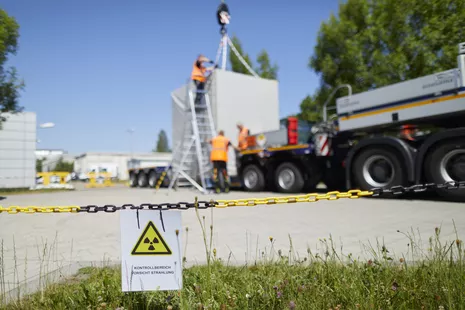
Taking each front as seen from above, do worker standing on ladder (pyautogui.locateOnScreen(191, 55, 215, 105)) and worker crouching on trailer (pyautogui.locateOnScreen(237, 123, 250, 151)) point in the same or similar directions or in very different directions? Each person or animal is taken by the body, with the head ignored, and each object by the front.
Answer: very different directions

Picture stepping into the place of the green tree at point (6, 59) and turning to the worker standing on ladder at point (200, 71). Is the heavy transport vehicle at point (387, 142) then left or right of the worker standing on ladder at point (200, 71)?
right

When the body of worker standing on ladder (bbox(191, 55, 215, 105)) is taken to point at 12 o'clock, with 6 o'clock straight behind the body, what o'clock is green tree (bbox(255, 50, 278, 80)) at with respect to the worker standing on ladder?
The green tree is roughly at 10 o'clock from the worker standing on ladder.

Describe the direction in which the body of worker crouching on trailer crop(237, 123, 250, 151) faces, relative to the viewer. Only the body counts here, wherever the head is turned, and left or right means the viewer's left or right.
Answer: facing to the left of the viewer

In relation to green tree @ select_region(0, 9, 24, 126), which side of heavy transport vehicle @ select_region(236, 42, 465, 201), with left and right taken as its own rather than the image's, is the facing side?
back

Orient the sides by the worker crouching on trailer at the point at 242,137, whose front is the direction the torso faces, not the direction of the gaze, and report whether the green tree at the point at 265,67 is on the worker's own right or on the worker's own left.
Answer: on the worker's own right

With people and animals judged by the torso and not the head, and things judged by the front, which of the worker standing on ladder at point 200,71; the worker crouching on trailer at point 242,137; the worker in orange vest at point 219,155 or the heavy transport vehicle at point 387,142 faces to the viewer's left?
the worker crouching on trailer at point 242,137

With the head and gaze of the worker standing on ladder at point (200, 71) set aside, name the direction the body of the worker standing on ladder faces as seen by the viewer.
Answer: to the viewer's right

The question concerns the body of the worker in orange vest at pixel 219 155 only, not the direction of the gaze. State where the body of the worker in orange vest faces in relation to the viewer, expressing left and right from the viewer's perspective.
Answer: facing away from the viewer

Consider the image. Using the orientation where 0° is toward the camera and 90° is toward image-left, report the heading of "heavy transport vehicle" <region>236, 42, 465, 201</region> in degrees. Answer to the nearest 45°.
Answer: approximately 270°

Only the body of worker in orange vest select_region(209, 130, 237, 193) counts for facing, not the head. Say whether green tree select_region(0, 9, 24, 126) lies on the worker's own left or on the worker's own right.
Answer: on the worker's own left
